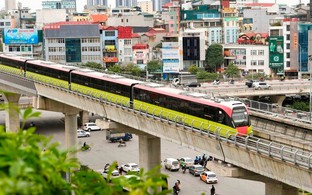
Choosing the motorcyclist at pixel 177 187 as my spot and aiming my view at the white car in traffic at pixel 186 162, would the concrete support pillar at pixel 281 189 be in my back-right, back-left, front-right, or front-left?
back-right

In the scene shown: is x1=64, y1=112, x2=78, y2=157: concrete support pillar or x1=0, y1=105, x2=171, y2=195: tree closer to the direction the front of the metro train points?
the tree

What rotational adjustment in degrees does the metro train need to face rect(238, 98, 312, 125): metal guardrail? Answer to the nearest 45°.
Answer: approximately 45° to its left

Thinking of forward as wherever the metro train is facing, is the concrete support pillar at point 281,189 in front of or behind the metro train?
in front

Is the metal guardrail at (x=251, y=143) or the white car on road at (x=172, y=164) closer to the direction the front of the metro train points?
the metal guardrail

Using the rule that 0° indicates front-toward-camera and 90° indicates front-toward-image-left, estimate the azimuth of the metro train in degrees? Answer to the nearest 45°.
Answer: approximately 315°

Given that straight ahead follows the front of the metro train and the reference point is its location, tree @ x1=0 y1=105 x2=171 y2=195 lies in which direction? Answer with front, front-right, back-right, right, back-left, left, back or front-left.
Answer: front-right

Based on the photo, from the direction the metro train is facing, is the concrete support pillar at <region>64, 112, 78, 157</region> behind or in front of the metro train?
behind

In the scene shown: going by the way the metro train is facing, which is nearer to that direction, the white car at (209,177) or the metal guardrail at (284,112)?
the metal guardrail
